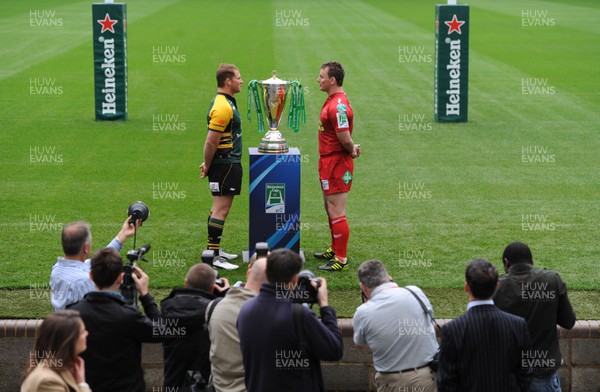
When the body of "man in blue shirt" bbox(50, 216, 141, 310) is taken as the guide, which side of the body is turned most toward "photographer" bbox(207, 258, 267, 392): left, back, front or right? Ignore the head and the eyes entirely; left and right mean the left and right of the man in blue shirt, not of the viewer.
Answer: right

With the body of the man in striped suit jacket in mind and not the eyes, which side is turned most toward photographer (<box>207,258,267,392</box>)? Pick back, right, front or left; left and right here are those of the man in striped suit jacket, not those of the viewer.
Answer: left

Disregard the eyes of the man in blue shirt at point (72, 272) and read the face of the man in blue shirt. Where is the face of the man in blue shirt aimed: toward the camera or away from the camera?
away from the camera

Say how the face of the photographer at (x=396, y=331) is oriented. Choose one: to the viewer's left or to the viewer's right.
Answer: to the viewer's left

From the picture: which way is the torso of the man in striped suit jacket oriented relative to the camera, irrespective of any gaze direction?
away from the camera

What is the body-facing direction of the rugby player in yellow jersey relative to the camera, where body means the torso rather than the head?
to the viewer's right

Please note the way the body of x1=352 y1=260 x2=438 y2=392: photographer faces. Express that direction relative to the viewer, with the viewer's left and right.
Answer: facing away from the viewer and to the left of the viewer

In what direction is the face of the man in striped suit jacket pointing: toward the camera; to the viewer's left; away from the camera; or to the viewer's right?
away from the camera

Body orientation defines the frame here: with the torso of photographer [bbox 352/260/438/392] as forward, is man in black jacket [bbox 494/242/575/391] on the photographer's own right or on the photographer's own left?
on the photographer's own right

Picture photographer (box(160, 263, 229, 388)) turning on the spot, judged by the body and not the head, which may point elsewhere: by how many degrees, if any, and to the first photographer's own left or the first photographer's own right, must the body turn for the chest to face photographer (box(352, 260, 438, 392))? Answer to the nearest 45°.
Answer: approximately 45° to the first photographer's own right

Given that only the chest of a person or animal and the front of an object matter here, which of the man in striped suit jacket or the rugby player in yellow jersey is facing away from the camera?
the man in striped suit jacket

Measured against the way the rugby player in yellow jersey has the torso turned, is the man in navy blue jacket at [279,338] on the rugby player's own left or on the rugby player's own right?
on the rugby player's own right
